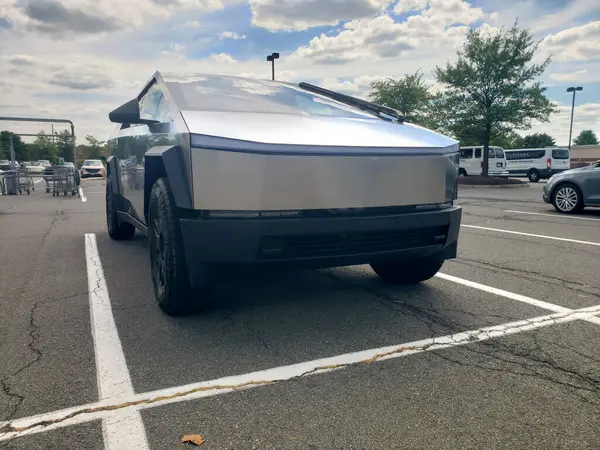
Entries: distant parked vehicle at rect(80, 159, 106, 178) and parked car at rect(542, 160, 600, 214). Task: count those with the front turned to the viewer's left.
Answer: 1

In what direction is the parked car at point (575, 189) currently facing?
to the viewer's left

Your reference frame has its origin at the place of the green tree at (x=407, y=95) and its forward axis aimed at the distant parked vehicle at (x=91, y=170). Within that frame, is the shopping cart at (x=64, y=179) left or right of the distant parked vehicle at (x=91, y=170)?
left

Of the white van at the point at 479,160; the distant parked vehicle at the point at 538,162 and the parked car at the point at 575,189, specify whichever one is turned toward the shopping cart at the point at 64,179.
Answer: the parked car

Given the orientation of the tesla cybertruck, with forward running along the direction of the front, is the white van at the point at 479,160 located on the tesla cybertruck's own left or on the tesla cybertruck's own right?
on the tesla cybertruck's own left

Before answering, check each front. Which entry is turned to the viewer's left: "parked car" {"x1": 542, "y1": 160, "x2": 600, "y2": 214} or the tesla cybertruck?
the parked car

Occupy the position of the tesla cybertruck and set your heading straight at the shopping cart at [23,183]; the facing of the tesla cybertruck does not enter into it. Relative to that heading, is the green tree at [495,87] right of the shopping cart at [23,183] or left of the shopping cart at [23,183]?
right

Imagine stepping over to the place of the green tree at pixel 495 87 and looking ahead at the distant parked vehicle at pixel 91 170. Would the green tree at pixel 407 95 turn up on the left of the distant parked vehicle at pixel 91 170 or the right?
right

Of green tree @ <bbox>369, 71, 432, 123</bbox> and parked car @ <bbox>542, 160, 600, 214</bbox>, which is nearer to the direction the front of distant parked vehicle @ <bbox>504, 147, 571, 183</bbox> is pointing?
the green tree
